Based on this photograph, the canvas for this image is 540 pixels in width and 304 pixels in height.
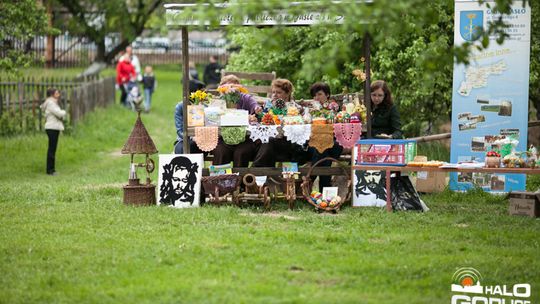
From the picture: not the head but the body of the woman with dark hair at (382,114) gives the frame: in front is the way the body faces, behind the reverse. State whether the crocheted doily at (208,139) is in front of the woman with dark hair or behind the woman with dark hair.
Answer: in front

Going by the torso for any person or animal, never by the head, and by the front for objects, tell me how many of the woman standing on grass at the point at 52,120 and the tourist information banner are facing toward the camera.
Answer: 1

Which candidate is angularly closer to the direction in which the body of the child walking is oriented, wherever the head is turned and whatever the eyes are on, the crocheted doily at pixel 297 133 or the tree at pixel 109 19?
the crocheted doily

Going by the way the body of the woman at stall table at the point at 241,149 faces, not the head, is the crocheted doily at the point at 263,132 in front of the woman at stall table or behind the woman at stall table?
in front

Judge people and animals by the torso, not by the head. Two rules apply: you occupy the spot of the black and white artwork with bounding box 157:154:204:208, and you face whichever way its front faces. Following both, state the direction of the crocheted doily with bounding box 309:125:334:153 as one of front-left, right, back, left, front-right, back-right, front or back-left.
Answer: left

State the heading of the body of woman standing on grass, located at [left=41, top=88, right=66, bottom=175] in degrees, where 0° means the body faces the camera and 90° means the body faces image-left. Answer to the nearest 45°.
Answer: approximately 270°

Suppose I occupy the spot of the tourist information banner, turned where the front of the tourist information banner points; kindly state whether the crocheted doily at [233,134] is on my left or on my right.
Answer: on my right
